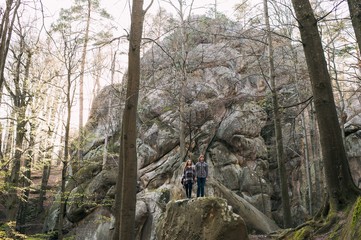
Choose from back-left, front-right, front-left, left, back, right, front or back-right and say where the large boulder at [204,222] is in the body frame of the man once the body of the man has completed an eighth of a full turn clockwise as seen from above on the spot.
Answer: front-left

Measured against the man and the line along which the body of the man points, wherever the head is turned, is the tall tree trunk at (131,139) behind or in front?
in front

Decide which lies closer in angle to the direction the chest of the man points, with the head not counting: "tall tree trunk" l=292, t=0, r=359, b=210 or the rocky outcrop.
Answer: the tall tree trunk

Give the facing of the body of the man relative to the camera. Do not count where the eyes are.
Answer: toward the camera

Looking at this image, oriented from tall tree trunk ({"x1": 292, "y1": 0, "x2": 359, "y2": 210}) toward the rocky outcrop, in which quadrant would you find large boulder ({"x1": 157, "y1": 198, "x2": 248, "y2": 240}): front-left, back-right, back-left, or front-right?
front-left
